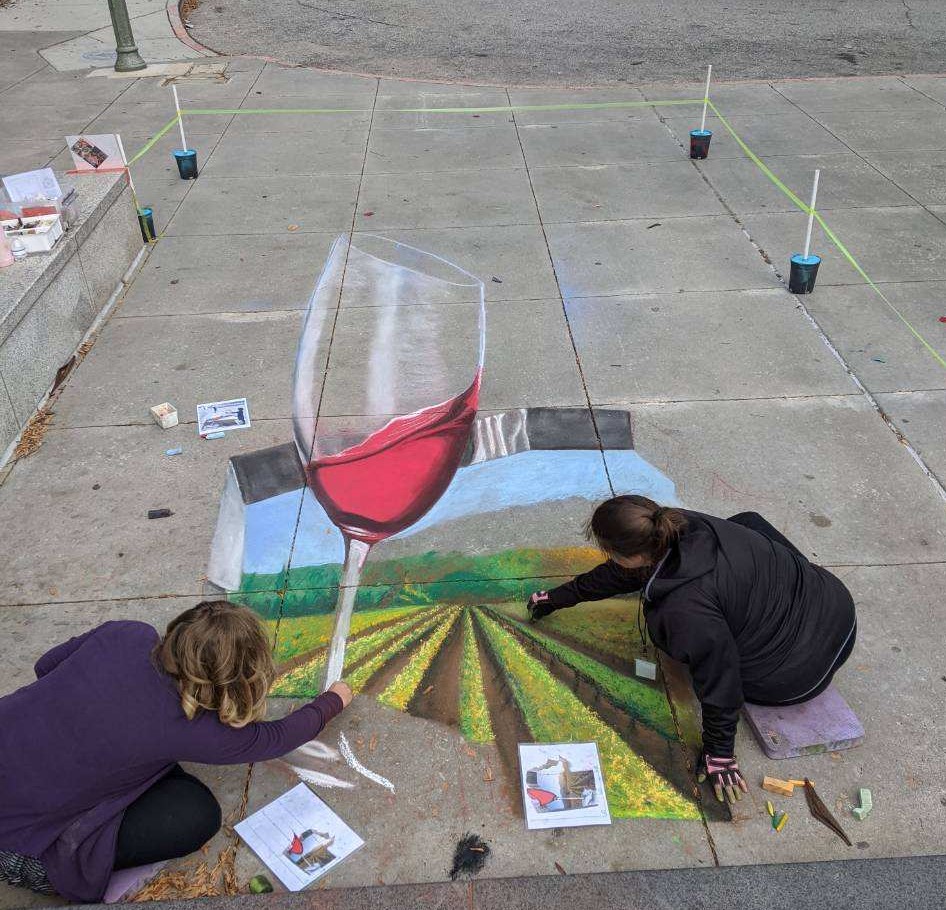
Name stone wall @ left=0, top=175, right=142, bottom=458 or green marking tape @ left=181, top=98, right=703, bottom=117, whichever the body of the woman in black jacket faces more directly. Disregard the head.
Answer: the stone wall

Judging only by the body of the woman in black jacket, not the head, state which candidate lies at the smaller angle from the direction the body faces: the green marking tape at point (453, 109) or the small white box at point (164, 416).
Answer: the small white box

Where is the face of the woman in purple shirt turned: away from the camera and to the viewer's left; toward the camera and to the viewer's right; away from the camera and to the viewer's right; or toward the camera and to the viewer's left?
away from the camera and to the viewer's right

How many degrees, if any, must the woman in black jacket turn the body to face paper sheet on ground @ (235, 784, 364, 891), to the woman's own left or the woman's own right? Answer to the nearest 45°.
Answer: approximately 45° to the woman's own left

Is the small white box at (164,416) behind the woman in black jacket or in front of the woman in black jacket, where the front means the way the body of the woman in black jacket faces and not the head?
in front

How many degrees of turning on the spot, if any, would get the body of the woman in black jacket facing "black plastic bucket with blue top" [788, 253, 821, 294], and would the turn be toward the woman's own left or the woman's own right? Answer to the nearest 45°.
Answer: approximately 90° to the woman's own right

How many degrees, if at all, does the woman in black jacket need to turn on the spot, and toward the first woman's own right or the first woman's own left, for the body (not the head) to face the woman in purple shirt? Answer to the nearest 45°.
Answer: approximately 45° to the first woman's own left

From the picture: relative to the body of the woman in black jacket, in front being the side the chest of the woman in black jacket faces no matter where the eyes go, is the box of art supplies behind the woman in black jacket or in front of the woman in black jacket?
in front

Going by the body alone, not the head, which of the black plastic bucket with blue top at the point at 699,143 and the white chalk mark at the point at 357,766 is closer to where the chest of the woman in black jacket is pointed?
the white chalk mark

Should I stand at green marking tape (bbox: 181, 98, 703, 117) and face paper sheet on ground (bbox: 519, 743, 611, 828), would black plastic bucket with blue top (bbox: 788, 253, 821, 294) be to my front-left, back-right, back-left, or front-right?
front-left

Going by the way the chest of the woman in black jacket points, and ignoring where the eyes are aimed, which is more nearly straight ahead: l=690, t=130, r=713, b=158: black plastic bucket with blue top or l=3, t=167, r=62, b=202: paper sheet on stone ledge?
the paper sheet on stone ledge

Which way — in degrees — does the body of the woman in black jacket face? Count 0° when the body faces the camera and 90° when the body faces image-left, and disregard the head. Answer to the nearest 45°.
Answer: approximately 90°

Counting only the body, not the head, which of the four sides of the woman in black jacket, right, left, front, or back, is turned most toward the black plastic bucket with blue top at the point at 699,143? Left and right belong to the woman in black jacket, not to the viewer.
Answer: right
